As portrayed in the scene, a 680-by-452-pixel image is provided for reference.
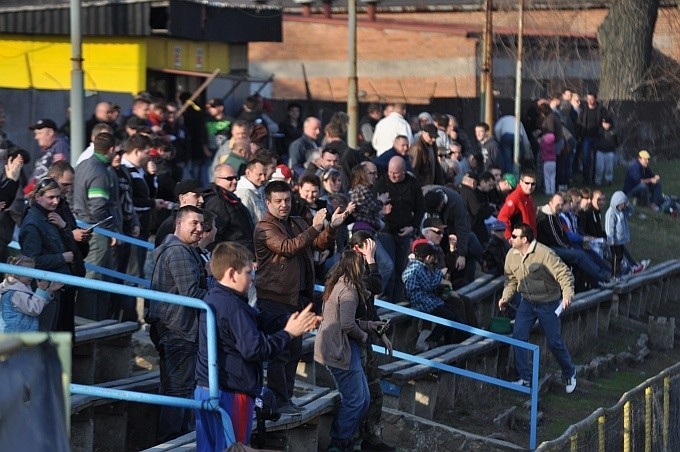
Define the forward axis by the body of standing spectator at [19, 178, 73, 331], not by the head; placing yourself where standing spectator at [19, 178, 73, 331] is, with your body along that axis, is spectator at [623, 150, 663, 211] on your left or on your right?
on your left

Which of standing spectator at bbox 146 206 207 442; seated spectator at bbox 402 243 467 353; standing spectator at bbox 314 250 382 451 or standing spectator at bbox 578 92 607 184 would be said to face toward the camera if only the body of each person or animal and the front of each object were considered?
standing spectator at bbox 578 92 607 184

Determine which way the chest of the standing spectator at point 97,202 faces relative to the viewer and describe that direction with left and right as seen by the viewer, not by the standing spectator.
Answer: facing away from the viewer and to the right of the viewer

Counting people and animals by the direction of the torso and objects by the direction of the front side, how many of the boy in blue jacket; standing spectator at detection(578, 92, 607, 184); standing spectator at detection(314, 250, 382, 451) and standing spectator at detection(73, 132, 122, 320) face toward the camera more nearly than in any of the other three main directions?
1

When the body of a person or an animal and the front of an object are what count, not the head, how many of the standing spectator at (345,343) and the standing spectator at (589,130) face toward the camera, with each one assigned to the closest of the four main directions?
1

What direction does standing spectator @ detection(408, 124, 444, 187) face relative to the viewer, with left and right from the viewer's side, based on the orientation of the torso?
facing the viewer and to the right of the viewer
